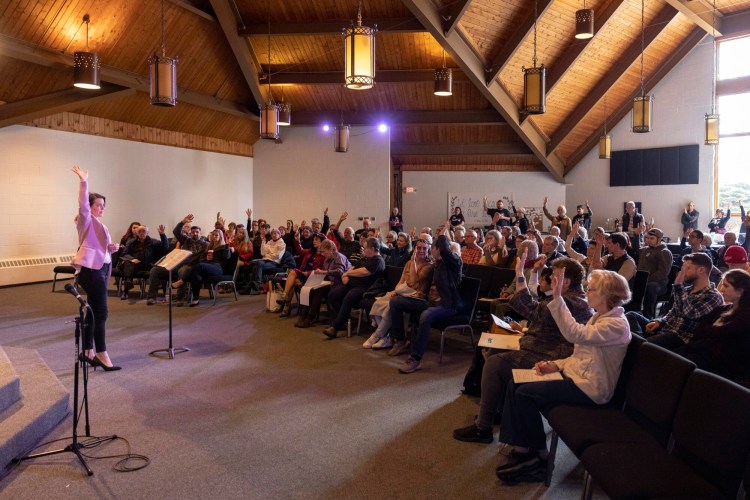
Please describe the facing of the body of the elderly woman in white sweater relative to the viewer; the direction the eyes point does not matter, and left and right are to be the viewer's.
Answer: facing to the left of the viewer

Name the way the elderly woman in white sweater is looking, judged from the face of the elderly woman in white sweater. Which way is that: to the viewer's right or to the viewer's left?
to the viewer's left

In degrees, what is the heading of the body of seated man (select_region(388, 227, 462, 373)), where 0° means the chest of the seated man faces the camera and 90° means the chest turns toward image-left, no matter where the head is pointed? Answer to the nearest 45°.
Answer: approximately 90°

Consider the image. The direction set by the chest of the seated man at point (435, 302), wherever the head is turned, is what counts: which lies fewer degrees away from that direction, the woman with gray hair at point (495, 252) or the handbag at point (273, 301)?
the handbag

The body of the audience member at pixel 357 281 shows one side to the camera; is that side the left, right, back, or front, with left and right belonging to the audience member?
left

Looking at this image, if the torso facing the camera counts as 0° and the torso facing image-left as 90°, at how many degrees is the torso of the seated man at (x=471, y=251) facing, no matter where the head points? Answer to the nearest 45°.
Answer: approximately 45°

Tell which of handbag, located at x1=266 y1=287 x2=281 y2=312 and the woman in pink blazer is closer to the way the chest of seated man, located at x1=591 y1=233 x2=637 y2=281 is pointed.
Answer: the woman in pink blazer

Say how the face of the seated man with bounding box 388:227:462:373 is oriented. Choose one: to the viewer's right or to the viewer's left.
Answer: to the viewer's left

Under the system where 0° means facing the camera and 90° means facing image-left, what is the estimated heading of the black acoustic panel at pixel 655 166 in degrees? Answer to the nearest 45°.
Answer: approximately 45°

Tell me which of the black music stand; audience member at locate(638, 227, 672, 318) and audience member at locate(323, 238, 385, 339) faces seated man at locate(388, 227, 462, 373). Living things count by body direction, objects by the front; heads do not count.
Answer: audience member at locate(638, 227, 672, 318)

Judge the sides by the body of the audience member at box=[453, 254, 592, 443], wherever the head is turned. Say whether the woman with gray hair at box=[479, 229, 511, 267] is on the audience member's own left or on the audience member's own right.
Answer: on the audience member's own right

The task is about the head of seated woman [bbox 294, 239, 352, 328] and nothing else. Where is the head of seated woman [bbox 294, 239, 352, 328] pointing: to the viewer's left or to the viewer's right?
to the viewer's left

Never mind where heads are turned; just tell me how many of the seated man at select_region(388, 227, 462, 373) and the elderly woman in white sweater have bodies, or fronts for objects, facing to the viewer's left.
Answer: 2
